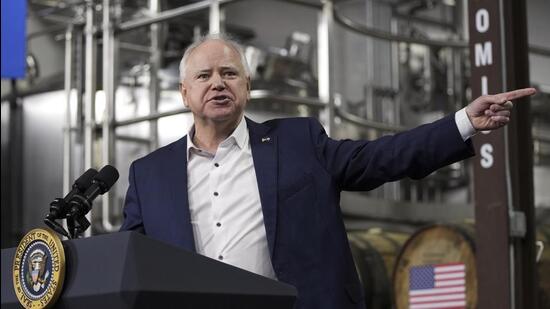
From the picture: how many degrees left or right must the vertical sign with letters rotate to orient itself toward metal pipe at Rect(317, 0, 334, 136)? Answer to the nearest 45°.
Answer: approximately 135° to its right

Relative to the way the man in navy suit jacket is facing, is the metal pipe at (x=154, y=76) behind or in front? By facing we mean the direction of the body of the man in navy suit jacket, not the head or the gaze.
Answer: behind

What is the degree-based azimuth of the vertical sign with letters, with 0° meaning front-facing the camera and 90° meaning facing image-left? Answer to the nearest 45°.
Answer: approximately 0°

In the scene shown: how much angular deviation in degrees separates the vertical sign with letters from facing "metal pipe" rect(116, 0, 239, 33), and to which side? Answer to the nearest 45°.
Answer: approximately 135° to its right

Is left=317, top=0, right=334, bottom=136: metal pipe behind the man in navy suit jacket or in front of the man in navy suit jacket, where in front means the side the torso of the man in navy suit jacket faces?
behind

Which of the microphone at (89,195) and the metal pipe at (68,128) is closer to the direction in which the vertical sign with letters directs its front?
the microphone

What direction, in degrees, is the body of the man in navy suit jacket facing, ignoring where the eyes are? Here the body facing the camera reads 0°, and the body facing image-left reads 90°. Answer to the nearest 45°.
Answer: approximately 0°

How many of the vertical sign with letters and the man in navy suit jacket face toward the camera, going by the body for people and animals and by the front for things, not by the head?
2

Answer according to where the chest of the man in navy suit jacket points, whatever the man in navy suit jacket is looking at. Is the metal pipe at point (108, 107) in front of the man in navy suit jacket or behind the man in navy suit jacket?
behind
